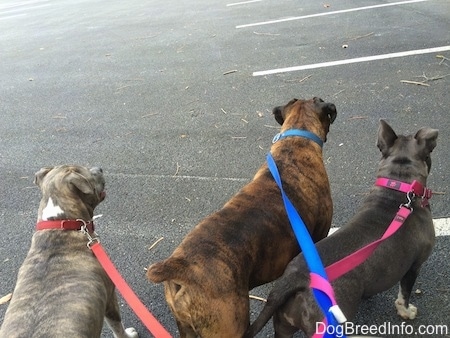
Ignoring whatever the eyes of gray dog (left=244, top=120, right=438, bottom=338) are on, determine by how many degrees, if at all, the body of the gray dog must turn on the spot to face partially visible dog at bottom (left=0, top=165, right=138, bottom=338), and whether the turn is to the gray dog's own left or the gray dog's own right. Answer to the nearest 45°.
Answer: approximately 135° to the gray dog's own left

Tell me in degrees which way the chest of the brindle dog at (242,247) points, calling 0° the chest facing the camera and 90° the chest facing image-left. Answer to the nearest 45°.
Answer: approximately 225°

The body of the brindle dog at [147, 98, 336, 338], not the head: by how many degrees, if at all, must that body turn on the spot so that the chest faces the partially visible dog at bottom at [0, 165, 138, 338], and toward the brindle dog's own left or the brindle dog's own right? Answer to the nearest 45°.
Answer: approximately 135° to the brindle dog's own left

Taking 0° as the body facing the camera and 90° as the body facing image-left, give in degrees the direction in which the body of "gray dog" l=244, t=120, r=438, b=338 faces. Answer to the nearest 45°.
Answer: approximately 225°
